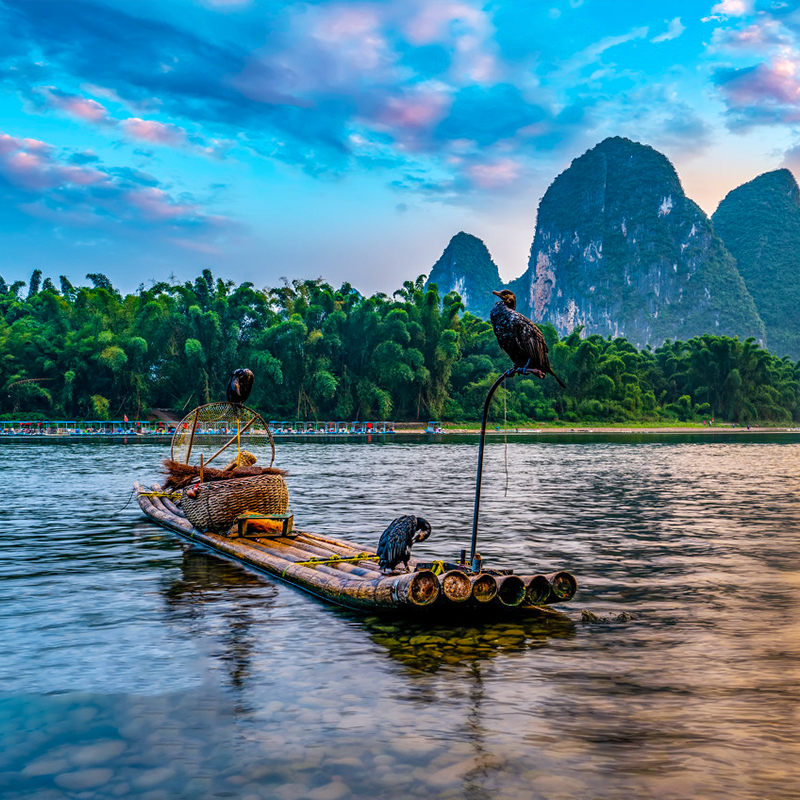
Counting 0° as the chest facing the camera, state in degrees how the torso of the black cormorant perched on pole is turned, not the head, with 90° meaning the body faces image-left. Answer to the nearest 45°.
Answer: approximately 90°

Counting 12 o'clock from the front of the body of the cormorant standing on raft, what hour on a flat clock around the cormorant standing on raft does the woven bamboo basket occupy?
The woven bamboo basket is roughly at 8 o'clock from the cormorant standing on raft.

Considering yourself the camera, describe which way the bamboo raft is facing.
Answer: facing away from the viewer and to the left of the viewer

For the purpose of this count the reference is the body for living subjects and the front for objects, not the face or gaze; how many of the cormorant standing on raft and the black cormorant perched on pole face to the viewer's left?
1

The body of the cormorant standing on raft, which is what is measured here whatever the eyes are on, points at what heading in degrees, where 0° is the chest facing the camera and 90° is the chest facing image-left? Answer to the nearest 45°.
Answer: approximately 270°

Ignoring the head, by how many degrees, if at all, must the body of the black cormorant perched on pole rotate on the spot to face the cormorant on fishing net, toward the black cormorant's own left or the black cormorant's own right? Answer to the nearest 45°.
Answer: approximately 45° to the black cormorant's own right

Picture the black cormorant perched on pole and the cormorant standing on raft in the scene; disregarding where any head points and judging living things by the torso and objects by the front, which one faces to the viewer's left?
the black cormorant perched on pole

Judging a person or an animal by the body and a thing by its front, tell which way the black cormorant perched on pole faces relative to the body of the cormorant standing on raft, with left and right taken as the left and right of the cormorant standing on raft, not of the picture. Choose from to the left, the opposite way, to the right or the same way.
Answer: the opposite way
